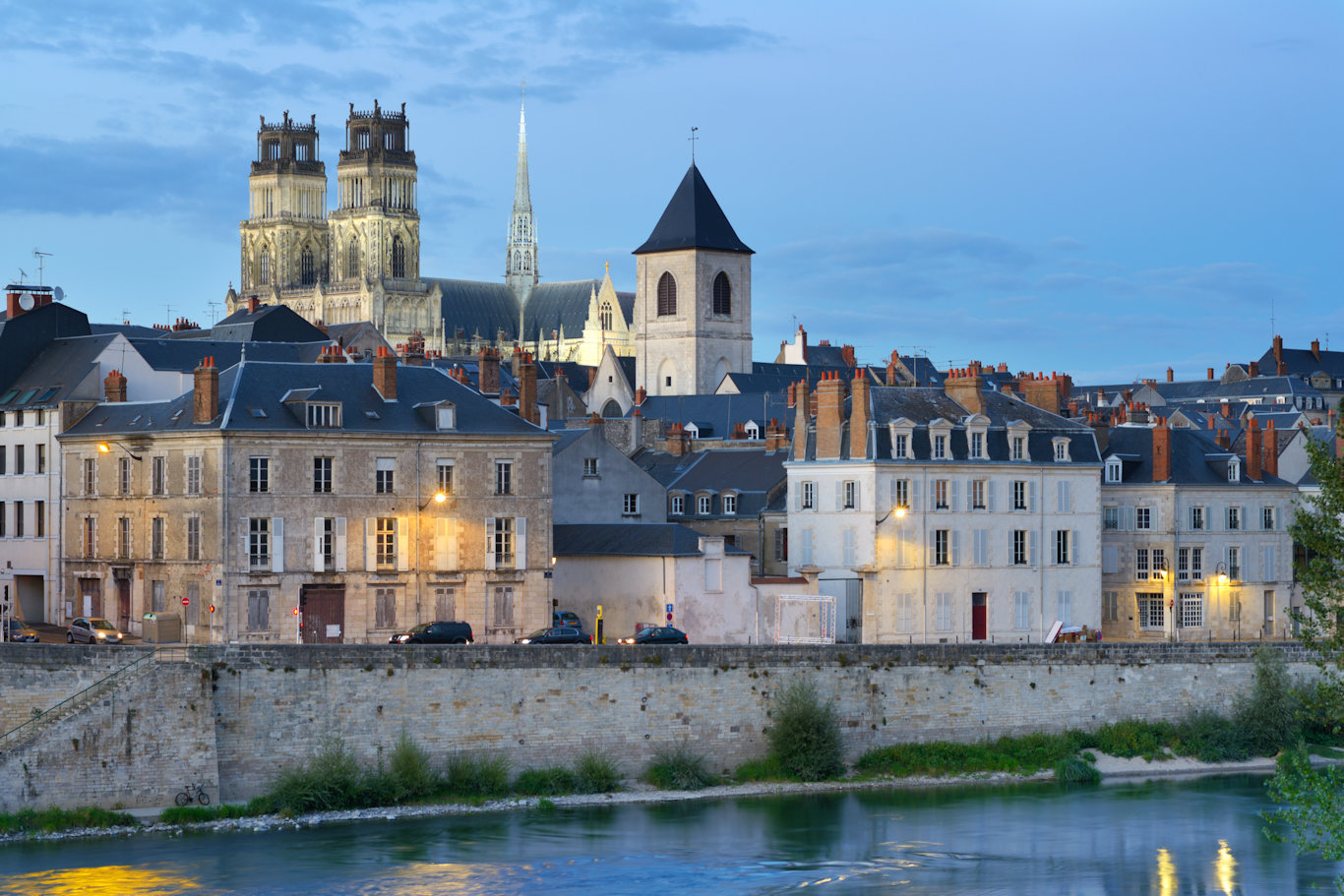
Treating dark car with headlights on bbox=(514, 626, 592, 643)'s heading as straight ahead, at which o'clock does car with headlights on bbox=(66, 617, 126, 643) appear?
car with headlights on bbox=(66, 617, 126, 643) is roughly at 12 o'clock from dark car with headlights on bbox=(514, 626, 592, 643).

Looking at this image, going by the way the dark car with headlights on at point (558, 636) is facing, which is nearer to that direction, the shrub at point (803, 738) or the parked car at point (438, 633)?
the parked car

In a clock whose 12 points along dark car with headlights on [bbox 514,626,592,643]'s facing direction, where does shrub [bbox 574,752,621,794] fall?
The shrub is roughly at 9 o'clock from the dark car with headlights on.

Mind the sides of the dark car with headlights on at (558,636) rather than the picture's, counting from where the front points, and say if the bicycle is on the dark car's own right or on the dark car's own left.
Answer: on the dark car's own left

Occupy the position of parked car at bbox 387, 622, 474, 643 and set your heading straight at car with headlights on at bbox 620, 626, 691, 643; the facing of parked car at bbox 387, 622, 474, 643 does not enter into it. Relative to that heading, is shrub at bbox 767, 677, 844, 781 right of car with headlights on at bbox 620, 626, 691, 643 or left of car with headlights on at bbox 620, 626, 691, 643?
right

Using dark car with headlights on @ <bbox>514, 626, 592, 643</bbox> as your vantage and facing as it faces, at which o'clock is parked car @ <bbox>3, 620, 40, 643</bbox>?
parked car @ <bbox>3, 620, 40, 643</bbox> is roughly at 12 o'clock from dark car with headlights on @ <bbox>514, 626, 592, 643</bbox>.

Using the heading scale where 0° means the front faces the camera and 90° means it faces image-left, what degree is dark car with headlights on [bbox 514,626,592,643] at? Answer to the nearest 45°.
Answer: approximately 90°

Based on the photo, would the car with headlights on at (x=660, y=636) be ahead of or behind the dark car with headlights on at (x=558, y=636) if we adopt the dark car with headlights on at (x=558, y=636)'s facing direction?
behind

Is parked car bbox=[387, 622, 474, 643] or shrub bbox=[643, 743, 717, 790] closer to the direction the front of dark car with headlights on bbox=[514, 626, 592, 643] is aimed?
the parked car

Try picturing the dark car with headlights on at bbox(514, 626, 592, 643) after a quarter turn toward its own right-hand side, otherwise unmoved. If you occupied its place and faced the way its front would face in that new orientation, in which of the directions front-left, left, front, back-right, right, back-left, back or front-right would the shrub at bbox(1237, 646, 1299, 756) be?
right

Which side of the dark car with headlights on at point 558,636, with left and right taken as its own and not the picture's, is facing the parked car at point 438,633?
front

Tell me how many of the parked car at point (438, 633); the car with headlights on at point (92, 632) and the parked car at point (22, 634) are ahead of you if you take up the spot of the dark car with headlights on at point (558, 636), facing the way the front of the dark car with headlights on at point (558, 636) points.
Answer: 3
